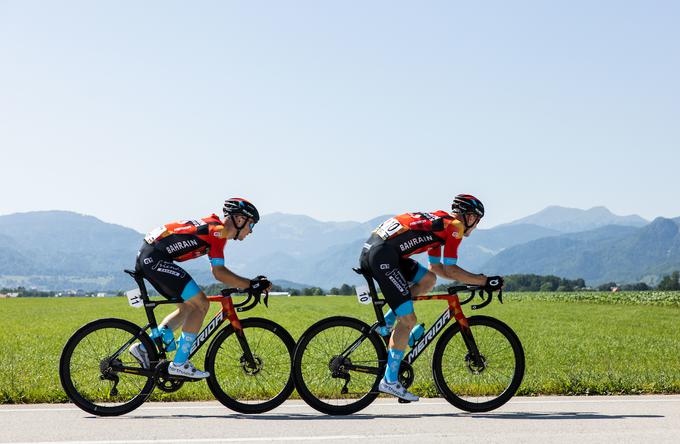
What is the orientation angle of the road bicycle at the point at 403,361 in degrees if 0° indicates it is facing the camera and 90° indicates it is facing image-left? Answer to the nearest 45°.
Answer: approximately 270°

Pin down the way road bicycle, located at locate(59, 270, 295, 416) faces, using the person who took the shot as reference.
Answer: facing to the right of the viewer

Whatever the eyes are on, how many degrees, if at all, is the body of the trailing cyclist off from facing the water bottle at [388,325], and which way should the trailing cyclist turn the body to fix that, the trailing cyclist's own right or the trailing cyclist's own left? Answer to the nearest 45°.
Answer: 0° — they already face it

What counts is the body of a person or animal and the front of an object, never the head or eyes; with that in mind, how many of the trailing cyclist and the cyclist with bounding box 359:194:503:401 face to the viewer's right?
2

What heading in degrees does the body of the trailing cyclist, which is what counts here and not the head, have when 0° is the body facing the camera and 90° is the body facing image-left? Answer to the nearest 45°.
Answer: approximately 270°

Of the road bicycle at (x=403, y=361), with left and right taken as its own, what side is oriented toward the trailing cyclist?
back

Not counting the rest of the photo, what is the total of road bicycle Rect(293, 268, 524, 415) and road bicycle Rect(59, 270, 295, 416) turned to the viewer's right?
2

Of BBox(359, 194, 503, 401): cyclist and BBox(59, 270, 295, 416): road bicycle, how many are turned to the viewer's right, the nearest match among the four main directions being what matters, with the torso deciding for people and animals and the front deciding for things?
2

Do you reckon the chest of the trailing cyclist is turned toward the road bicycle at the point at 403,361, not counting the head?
yes

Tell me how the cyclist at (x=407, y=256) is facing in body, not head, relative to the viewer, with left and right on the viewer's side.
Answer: facing to the right of the viewer

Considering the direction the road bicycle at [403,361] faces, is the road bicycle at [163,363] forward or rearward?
rearward
